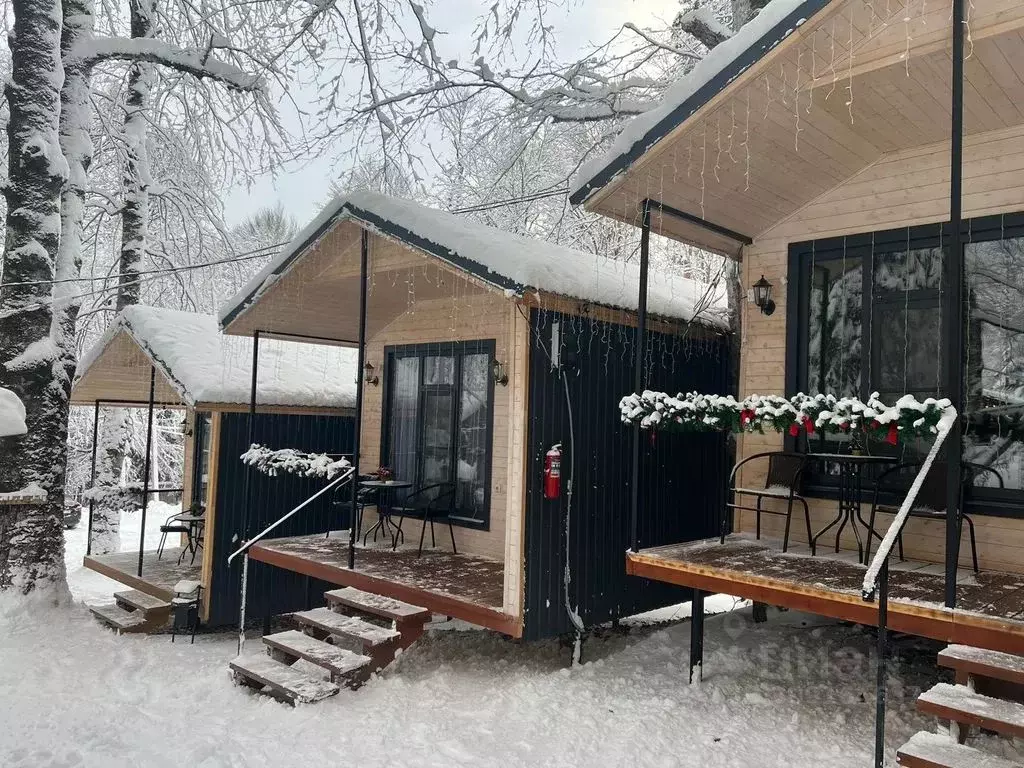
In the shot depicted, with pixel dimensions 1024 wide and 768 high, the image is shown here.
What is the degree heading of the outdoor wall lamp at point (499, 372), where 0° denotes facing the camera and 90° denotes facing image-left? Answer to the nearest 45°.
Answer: approximately 45°

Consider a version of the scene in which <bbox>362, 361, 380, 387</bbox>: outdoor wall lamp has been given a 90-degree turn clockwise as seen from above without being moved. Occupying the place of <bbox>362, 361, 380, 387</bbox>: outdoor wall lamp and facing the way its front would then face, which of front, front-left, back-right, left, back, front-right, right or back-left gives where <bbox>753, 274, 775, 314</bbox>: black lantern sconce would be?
back

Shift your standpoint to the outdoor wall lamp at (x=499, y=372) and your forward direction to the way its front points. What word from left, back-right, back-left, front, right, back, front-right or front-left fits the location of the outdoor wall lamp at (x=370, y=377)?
right

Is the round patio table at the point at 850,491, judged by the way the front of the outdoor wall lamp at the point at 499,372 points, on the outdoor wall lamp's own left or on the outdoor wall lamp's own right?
on the outdoor wall lamp's own left

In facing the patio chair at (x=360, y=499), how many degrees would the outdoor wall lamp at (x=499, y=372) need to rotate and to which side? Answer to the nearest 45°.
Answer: approximately 90° to its right

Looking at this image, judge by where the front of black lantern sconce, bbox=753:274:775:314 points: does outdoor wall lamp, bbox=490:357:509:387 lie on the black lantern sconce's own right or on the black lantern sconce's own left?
on the black lantern sconce's own right

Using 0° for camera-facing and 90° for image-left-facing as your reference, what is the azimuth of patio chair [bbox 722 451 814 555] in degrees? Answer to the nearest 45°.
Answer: approximately 45°

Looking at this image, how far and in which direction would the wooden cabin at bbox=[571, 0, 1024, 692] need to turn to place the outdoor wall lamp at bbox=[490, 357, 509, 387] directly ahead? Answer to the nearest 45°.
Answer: approximately 45° to its right

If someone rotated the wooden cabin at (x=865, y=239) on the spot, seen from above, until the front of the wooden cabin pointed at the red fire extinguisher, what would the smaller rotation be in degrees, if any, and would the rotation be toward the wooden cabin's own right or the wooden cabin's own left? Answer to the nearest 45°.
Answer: approximately 45° to the wooden cabin's own right
